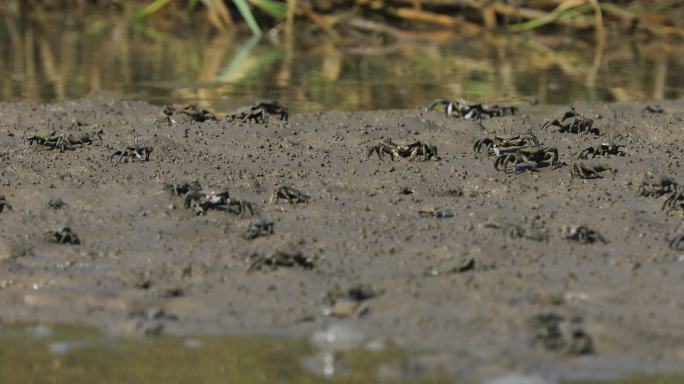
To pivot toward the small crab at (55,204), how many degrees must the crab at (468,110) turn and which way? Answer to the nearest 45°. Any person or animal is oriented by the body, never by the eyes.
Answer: approximately 45° to its right

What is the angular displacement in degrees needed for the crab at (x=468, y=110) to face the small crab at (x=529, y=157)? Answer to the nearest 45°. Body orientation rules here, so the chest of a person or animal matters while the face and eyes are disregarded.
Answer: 0° — it already faces it

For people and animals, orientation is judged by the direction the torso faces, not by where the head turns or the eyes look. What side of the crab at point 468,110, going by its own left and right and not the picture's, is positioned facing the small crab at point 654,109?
left

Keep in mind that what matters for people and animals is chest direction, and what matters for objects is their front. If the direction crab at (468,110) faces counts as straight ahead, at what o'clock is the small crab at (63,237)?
The small crab is roughly at 1 o'clock from the crab.

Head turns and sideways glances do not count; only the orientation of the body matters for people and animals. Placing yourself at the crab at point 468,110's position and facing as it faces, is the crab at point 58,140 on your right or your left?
on your right

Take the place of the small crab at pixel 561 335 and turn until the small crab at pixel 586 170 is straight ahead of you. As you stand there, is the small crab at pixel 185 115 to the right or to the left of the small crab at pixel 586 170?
left

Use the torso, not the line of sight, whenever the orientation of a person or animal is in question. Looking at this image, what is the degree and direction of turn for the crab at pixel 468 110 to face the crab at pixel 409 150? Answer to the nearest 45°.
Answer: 0° — it already faces it

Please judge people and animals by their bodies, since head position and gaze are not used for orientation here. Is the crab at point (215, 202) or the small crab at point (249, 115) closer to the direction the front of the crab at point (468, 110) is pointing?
the crab

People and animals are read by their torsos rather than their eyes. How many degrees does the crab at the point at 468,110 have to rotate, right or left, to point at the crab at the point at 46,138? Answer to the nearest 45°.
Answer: approximately 45° to its right

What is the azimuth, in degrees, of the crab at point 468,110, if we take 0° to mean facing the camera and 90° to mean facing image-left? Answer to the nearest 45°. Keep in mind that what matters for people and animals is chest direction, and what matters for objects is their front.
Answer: approximately 0°
